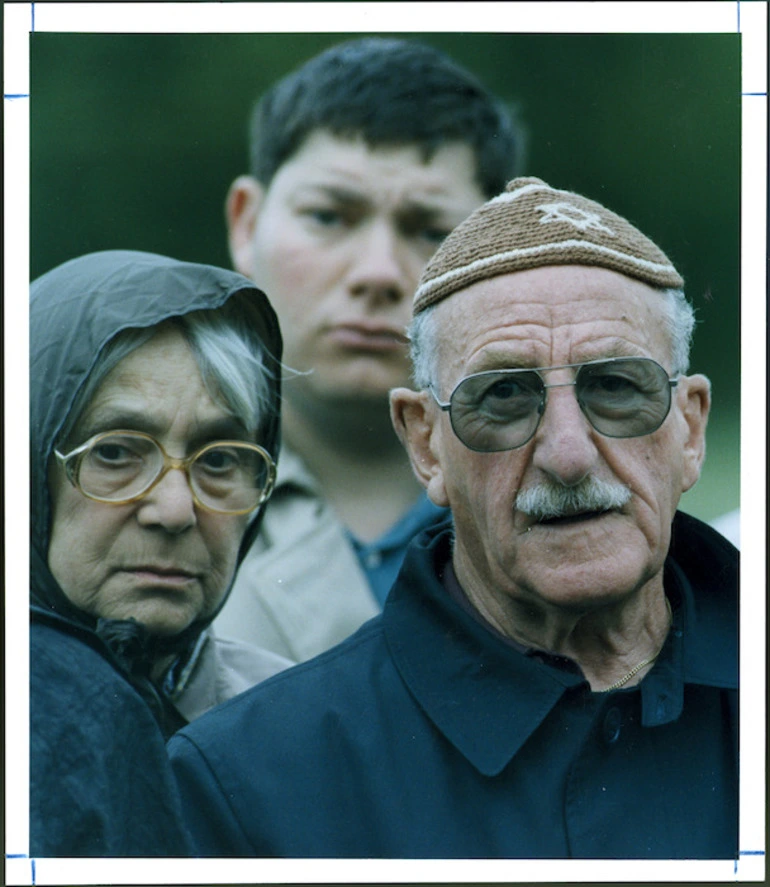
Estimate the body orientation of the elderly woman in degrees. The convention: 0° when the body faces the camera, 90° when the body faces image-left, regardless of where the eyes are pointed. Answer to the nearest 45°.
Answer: approximately 315°

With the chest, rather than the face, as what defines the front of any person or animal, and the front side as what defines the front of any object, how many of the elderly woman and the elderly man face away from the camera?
0

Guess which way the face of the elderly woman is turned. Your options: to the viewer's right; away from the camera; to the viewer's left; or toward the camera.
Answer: toward the camera

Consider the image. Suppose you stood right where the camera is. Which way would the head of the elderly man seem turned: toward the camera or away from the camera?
toward the camera

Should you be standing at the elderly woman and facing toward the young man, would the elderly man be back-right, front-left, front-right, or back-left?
front-right

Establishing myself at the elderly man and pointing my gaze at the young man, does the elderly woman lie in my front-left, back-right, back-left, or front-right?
front-left

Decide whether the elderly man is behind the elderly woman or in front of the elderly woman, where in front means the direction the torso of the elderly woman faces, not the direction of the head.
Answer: in front

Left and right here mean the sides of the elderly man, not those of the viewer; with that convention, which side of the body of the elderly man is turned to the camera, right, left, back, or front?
front
